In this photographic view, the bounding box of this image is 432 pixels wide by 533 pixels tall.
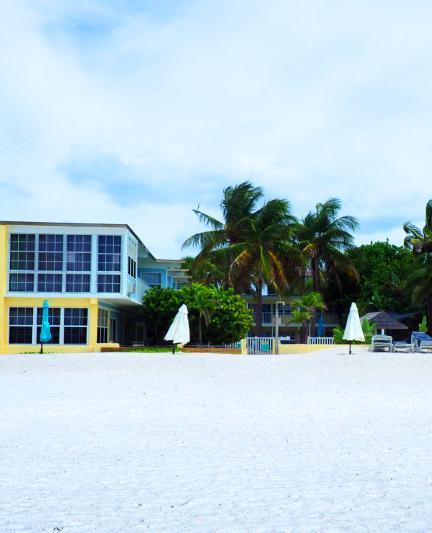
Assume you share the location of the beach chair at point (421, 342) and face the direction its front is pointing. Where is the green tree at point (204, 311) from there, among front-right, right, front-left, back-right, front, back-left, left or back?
back-right

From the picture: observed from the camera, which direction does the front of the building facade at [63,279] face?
facing the viewer

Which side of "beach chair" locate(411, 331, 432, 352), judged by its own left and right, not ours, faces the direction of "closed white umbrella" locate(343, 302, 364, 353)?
right

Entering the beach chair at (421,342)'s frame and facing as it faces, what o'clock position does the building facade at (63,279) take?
The building facade is roughly at 4 o'clock from the beach chair.

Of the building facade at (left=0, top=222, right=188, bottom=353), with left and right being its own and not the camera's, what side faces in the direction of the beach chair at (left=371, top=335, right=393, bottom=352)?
left

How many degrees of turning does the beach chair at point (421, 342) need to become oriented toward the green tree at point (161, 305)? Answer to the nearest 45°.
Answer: approximately 135° to its right

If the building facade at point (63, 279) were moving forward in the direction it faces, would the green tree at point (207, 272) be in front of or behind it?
behind

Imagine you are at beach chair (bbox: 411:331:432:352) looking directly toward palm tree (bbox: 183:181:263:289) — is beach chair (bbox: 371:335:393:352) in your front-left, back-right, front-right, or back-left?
front-left

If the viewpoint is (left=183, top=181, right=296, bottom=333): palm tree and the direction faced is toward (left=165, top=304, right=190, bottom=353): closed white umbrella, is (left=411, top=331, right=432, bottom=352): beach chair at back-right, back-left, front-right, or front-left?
front-left

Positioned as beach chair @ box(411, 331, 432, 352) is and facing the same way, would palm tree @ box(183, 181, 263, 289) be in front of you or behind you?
behind

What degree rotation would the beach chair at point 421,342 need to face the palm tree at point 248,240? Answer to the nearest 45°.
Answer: approximately 180°
